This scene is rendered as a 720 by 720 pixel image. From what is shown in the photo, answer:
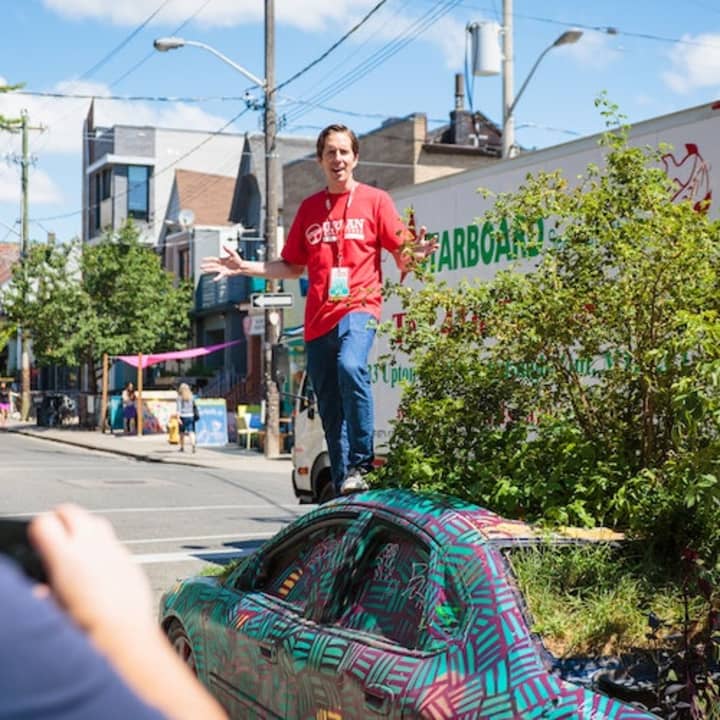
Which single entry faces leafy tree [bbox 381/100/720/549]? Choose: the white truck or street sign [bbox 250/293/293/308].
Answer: the street sign

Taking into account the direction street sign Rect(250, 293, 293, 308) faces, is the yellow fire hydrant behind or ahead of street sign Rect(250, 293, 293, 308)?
behind

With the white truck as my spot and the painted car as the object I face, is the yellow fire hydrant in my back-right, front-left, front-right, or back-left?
back-right

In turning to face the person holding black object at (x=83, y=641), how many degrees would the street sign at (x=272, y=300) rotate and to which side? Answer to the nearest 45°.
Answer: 0° — it already faces them

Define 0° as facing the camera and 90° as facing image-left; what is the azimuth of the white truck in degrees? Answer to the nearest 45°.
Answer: approximately 135°

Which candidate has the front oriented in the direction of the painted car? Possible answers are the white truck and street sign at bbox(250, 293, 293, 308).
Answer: the street sign

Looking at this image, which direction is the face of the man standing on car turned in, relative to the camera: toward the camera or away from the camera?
toward the camera

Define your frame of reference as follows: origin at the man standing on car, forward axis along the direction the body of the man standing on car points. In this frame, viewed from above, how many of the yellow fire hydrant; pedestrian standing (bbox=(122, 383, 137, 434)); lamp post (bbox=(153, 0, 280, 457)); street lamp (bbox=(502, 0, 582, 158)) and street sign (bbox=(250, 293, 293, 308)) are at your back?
5

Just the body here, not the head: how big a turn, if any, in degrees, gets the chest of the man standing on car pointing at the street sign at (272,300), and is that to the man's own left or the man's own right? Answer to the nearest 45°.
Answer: approximately 180°

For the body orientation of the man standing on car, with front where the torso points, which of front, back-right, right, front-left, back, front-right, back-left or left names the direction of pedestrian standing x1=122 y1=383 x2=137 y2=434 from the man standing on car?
back

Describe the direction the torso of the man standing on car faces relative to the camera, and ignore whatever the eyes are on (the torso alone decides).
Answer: toward the camera

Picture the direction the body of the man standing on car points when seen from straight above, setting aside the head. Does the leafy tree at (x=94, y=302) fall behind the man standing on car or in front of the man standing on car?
behind

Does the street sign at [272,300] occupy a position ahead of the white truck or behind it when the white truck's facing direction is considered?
ahead

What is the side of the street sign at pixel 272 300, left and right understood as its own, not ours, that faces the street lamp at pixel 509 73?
left
